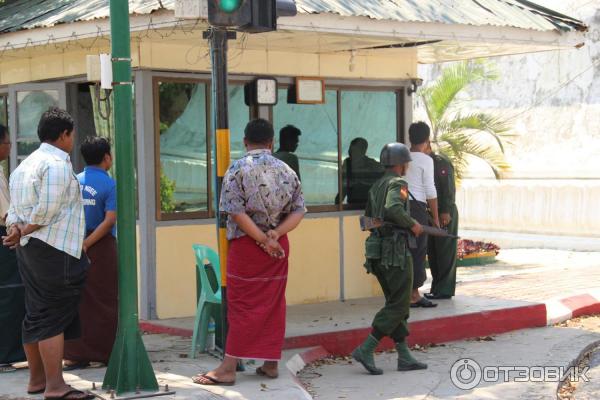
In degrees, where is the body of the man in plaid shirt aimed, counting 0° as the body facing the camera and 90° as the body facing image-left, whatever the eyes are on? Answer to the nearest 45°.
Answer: approximately 225°

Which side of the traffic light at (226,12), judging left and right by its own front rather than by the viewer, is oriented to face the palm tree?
back

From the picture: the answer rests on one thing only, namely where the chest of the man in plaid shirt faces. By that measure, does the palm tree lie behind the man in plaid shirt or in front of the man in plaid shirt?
in front

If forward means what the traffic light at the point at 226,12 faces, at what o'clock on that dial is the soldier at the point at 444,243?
The soldier is roughly at 7 o'clock from the traffic light.

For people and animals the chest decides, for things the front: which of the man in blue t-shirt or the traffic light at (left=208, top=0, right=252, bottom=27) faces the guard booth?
the man in blue t-shirt

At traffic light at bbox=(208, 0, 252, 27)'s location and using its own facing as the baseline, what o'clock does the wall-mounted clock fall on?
The wall-mounted clock is roughly at 6 o'clock from the traffic light.

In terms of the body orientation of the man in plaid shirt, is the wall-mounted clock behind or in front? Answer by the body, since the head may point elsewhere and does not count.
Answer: in front

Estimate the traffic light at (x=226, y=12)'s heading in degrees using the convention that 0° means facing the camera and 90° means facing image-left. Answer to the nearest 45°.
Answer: approximately 0°

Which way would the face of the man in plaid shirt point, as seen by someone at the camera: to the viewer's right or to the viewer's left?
to the viewer's right

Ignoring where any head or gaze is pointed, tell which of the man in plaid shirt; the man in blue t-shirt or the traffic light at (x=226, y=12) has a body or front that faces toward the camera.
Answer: the traffic light
